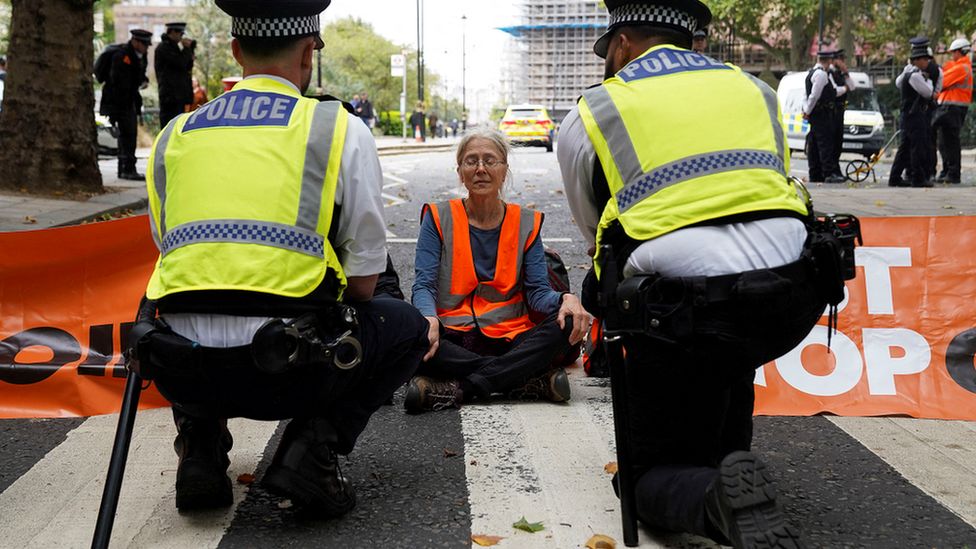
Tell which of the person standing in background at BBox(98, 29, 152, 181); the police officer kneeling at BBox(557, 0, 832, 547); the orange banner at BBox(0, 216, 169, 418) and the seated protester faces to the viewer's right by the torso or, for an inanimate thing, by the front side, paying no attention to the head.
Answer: the person standing in background

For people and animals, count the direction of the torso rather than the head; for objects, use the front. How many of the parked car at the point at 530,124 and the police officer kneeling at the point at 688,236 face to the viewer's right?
0

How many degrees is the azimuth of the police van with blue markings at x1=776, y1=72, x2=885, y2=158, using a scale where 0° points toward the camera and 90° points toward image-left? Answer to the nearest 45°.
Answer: approximately 315°

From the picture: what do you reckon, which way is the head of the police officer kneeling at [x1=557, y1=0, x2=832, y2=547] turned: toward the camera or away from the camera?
away from the camera

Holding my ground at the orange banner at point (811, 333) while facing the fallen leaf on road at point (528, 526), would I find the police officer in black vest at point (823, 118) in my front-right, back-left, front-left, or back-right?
back-right

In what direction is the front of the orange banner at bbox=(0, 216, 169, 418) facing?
toward the camera

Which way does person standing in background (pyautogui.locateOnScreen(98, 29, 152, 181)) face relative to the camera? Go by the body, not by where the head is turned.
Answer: to the viewer's right

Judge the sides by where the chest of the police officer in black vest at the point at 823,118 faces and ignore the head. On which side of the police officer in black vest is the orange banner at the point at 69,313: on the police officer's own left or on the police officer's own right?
on the police officer's own right

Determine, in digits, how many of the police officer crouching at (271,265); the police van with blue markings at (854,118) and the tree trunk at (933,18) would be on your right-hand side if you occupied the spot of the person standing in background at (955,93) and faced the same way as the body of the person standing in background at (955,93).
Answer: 2
